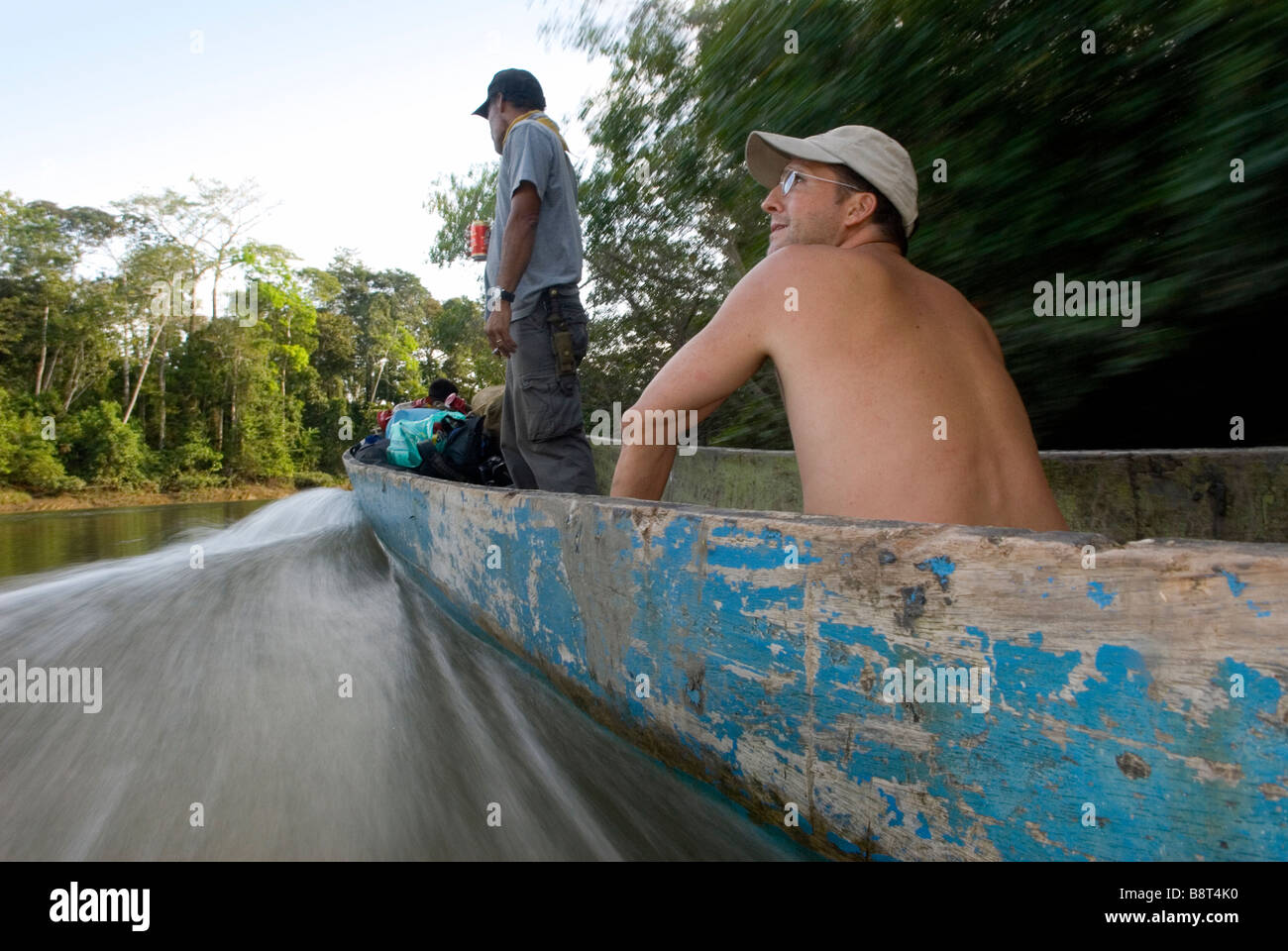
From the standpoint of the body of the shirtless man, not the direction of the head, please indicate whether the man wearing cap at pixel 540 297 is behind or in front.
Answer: in front

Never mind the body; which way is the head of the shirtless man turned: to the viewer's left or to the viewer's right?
to the viewer's left

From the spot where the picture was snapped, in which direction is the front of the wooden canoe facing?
facing away from the viewer and to the left of the viewer

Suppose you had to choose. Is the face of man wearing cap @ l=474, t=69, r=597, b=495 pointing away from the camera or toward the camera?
away from the camera

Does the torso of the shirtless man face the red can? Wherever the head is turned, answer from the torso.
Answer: yes

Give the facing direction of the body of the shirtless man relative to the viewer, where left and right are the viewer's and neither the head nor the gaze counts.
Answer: facing away from the viewer and to the left of the viewer

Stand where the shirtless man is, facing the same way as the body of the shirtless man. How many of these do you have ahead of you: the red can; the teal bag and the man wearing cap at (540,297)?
3
